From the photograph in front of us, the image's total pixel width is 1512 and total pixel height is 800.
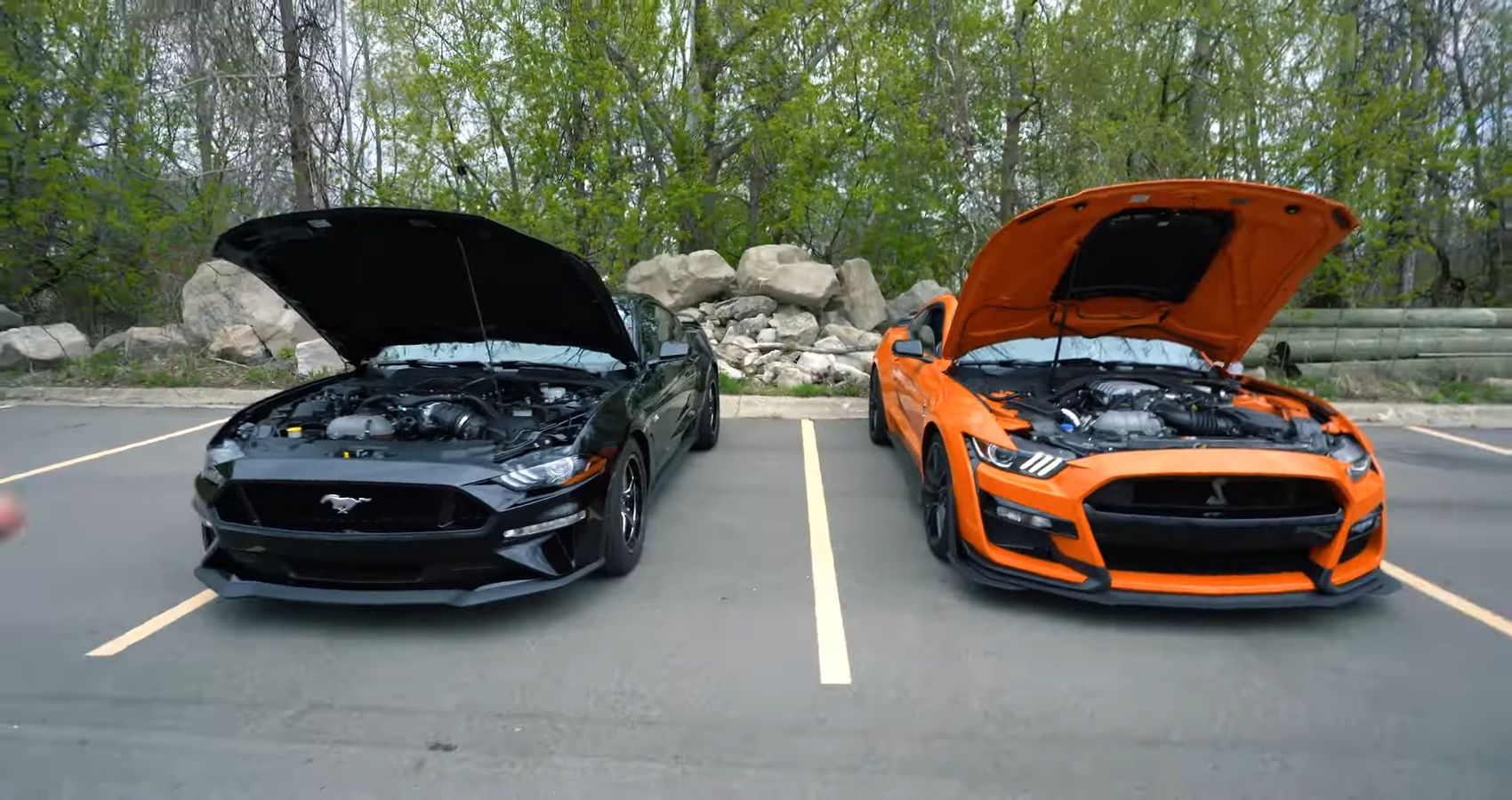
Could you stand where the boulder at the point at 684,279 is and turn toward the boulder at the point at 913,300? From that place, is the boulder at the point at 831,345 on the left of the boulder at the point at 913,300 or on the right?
right

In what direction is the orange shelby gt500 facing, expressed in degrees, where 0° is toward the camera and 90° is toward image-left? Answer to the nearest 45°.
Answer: approximately 315°

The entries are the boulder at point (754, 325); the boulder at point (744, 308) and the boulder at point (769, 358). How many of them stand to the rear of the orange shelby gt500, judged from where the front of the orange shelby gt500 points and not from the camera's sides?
3

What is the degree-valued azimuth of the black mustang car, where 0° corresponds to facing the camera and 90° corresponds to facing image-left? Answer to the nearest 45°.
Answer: approximately 45°

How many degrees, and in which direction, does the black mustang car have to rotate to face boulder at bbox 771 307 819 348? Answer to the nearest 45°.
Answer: approximately 180°

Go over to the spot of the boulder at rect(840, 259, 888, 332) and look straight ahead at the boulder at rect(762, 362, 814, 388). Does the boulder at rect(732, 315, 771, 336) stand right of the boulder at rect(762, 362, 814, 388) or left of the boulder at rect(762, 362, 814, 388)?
right

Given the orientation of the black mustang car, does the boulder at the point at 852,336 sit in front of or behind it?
behind

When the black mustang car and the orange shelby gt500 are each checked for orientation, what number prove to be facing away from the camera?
0

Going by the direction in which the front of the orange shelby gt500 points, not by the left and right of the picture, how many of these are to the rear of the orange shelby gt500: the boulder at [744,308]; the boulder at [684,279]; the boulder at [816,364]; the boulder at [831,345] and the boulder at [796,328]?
5

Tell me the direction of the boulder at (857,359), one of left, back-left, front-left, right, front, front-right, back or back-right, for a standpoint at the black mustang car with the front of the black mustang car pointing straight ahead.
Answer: back

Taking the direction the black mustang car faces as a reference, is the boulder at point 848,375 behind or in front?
behind

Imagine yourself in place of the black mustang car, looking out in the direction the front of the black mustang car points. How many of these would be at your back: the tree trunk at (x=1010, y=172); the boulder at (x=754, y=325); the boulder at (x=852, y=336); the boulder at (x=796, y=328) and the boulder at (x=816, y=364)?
5

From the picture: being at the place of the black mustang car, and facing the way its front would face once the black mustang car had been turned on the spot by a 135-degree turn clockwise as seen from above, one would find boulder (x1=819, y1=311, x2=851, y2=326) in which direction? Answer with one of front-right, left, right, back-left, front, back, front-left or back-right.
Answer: front-right

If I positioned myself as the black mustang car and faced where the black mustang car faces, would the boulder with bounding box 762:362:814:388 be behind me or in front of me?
behind

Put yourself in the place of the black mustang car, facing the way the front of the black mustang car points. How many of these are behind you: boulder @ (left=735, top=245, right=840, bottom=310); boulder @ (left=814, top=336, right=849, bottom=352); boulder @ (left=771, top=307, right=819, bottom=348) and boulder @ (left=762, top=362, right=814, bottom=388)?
4

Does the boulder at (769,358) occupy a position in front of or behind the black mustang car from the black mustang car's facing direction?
behind

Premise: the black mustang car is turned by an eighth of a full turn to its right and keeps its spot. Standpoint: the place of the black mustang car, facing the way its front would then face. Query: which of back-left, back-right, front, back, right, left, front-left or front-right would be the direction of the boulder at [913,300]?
back-right

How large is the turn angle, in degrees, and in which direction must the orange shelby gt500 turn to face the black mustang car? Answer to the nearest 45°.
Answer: approximately 90° to its right

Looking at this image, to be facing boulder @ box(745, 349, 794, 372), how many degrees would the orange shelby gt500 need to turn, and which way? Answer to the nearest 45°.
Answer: approximately 180°
